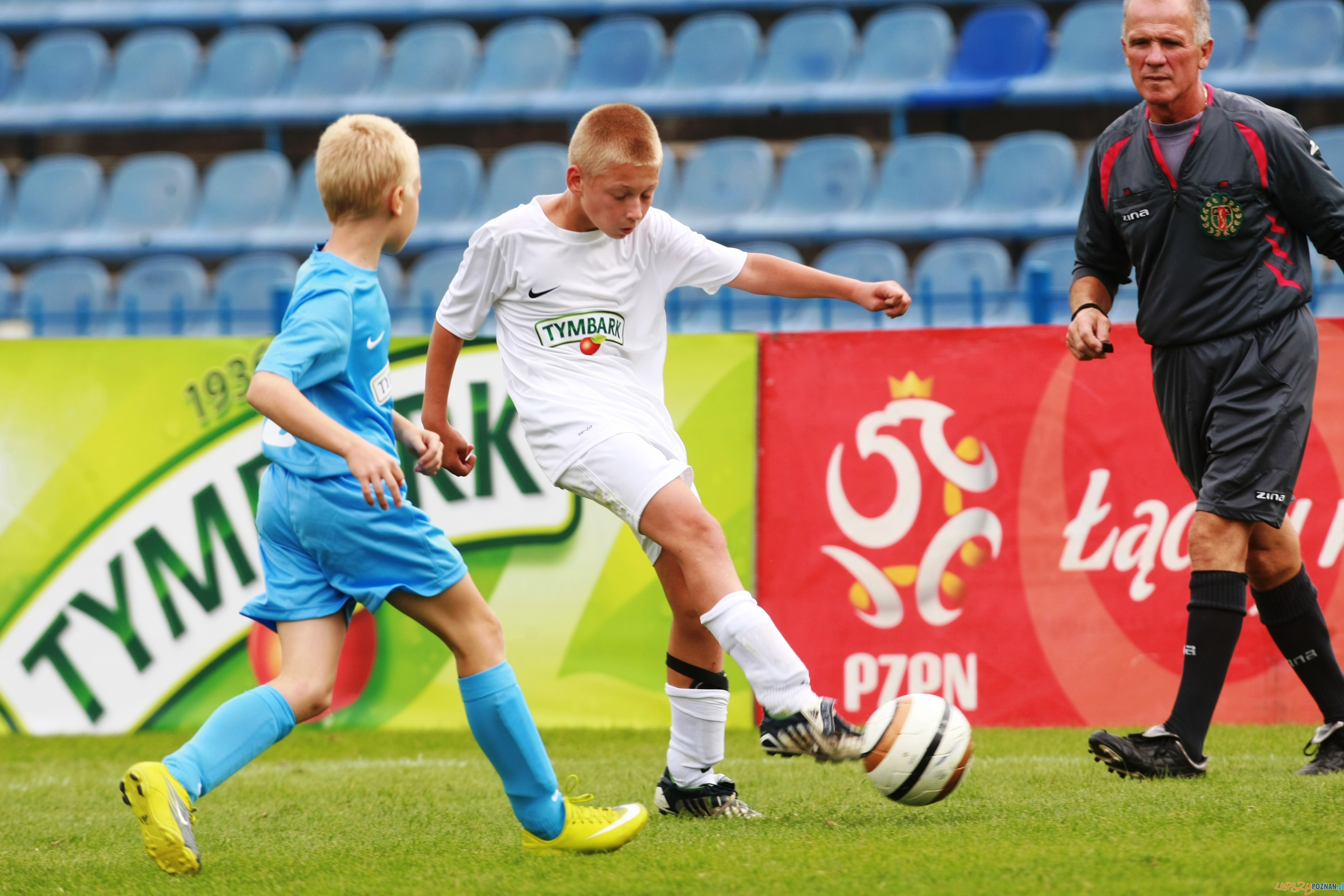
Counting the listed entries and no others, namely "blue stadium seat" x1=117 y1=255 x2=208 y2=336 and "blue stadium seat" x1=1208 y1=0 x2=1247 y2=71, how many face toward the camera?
2

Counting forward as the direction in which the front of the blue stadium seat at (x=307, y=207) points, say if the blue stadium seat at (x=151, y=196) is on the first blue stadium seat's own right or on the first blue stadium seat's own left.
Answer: on the first blue stadium seat's own right

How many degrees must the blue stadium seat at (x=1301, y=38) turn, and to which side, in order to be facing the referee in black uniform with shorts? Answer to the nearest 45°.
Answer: approximately 45° to its left

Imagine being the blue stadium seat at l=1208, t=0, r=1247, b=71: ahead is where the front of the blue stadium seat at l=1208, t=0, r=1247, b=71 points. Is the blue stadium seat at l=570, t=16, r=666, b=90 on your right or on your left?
on your right

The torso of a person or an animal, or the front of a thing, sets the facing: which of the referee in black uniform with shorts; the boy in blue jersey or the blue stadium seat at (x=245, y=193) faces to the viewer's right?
the boy in blue jersey

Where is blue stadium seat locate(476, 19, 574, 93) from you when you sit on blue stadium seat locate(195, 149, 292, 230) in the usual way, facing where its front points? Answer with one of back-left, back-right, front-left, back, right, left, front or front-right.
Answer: back-left

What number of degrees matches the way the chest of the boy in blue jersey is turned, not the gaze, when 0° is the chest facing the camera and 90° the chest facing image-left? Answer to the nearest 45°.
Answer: approximately 270°

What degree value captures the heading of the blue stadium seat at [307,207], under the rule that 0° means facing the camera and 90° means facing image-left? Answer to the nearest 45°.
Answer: approximately 0°

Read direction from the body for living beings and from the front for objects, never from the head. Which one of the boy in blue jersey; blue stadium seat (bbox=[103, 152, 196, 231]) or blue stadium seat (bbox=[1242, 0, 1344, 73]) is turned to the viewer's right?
the boy in blue jersey

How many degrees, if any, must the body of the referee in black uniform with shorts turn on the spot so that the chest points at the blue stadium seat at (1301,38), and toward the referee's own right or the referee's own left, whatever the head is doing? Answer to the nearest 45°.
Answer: approximately 135° to the referee's own right

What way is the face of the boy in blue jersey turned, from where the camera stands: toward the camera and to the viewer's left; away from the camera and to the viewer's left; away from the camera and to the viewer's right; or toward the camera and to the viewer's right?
away from the camera and to the viewer's right
